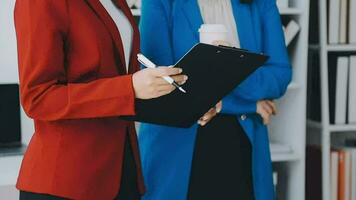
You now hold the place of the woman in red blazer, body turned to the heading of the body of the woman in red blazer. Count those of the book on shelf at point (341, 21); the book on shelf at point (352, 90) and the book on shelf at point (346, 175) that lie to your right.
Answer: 0

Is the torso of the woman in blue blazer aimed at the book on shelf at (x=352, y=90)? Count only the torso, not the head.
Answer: no

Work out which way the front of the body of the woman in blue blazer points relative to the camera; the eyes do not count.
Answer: toward the camera

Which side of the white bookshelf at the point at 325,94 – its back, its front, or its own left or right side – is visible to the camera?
front

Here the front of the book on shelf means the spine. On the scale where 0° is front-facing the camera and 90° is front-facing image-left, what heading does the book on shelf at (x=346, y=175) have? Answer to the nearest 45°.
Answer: approximately 0°

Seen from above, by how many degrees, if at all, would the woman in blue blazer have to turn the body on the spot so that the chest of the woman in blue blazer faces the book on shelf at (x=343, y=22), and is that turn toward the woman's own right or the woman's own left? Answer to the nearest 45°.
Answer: approximately 135° to the woman's own left

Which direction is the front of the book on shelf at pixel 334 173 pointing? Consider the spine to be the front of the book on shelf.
toward the camera

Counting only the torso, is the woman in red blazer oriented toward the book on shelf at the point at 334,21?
no

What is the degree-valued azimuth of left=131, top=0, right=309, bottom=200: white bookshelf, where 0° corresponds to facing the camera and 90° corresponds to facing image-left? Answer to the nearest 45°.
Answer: approximately 0°

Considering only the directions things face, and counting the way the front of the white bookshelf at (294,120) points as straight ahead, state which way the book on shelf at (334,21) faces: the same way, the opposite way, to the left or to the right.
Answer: the same way
